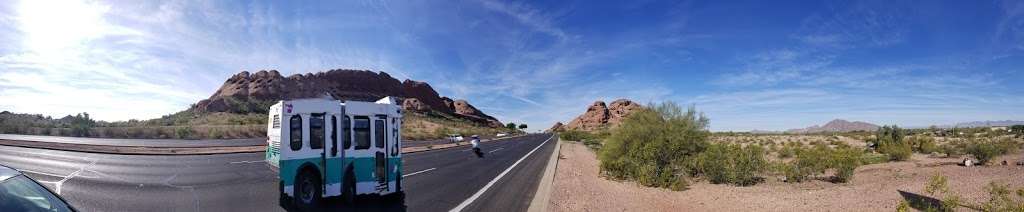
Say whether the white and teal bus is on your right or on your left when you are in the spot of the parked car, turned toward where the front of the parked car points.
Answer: on your left

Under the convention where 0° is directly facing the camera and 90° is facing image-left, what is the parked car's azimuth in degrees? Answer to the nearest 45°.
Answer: approximately 315°
